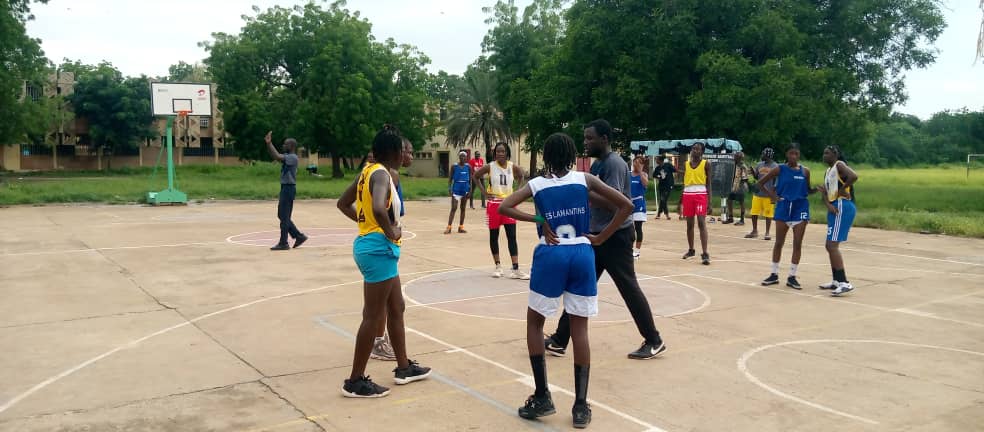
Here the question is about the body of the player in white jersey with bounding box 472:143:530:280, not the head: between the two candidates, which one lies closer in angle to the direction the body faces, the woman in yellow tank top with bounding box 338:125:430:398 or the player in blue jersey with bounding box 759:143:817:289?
the woman in yellow tank top

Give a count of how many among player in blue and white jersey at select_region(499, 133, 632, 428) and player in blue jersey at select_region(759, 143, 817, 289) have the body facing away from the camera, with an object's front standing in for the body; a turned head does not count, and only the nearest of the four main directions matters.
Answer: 1

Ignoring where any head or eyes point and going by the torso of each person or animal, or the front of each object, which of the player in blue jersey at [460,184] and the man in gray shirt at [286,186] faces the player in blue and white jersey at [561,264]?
the player in blue jersey

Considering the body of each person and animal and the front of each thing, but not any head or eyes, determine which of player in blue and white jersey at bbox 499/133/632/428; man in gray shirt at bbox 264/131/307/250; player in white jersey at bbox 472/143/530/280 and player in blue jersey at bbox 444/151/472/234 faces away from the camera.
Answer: the player in blue and white jersey

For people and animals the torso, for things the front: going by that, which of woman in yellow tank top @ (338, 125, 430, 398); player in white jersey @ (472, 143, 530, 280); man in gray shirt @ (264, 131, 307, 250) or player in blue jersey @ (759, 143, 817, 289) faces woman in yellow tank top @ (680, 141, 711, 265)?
woman in yellow tank top @ (338, 125, 430, 398)

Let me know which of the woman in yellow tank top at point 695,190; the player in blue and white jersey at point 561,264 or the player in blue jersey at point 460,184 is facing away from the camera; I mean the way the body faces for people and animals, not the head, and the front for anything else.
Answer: the player in blue and white jersey

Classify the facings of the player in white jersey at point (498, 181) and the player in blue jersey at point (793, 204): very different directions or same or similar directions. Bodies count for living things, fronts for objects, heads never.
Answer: same or similar directions

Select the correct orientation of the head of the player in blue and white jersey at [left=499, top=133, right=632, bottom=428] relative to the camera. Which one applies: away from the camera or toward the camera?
away from the camera

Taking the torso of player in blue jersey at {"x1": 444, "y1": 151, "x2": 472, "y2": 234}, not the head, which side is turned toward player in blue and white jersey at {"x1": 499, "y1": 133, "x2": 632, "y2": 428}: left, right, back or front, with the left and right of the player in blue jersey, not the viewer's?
front

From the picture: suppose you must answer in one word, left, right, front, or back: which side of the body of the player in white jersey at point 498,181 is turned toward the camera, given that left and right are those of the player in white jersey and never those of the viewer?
front

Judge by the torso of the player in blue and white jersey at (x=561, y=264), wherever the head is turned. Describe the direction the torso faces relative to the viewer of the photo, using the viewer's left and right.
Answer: facing away from the viewer

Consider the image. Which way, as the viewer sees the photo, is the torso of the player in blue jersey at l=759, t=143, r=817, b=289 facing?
toward the camera

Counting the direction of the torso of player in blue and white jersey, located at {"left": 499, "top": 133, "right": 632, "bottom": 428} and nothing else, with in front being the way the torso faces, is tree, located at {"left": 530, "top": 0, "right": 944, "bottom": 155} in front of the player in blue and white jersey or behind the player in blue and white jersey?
in front

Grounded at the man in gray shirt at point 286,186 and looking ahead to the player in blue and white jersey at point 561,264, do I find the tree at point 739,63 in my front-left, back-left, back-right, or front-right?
back-left

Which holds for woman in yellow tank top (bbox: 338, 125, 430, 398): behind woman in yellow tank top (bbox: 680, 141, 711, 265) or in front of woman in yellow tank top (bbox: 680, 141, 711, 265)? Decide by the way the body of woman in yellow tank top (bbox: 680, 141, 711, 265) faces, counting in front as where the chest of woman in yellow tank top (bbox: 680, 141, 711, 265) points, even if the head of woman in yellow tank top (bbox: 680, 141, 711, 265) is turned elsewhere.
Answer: in front

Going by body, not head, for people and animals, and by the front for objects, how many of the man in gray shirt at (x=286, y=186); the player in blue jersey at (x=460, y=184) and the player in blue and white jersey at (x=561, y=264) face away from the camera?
1
